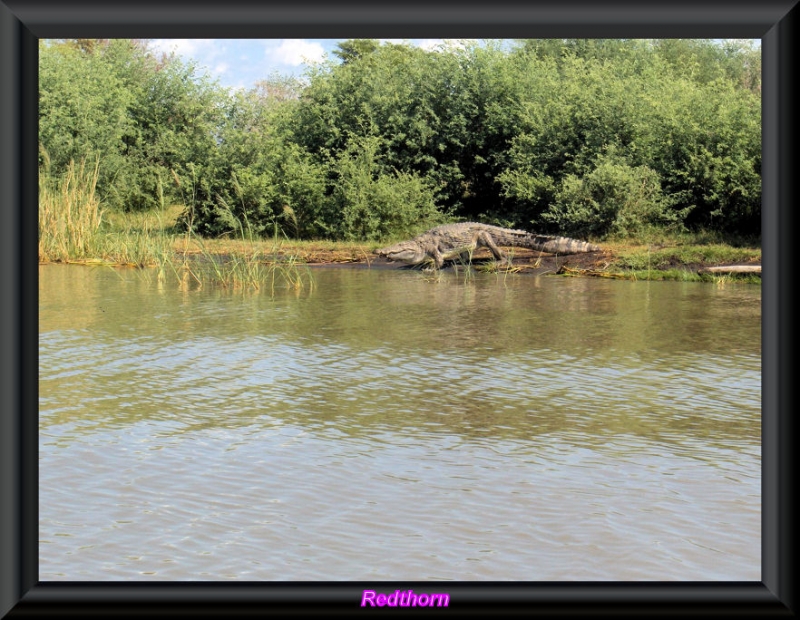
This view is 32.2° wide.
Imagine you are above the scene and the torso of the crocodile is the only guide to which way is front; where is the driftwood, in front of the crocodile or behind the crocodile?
behind

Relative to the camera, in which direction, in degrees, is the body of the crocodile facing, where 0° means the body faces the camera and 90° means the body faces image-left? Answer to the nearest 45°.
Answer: approximately 90°

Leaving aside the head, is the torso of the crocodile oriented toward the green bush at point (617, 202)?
no
